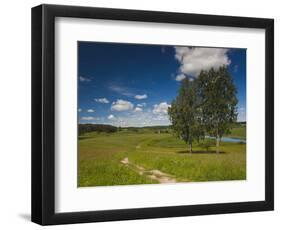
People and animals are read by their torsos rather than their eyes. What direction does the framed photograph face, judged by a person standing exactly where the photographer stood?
facing the viewer and to the right of the viewer
